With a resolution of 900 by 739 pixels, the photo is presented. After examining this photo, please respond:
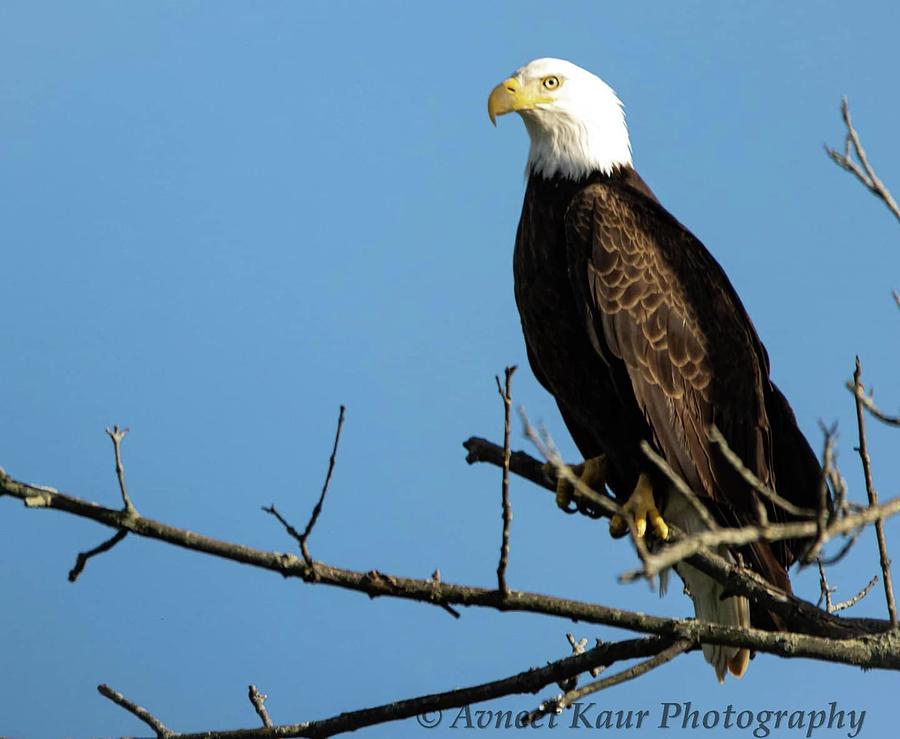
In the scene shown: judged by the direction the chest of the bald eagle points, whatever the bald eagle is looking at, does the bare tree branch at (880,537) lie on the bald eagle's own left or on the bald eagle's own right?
on the bald eagle's own left

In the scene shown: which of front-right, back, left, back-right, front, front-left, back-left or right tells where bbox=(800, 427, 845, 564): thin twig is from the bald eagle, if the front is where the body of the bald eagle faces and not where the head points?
left

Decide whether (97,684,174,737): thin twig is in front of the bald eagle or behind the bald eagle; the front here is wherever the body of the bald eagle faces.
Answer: in front

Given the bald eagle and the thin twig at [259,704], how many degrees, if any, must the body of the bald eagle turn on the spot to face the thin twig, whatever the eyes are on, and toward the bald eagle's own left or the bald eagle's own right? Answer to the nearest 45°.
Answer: approximately 45° to the bald eagle's own left

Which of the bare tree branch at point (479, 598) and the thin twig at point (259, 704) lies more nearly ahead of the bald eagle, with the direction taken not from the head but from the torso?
the thin twig

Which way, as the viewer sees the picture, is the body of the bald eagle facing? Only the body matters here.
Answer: to the viewer's left
